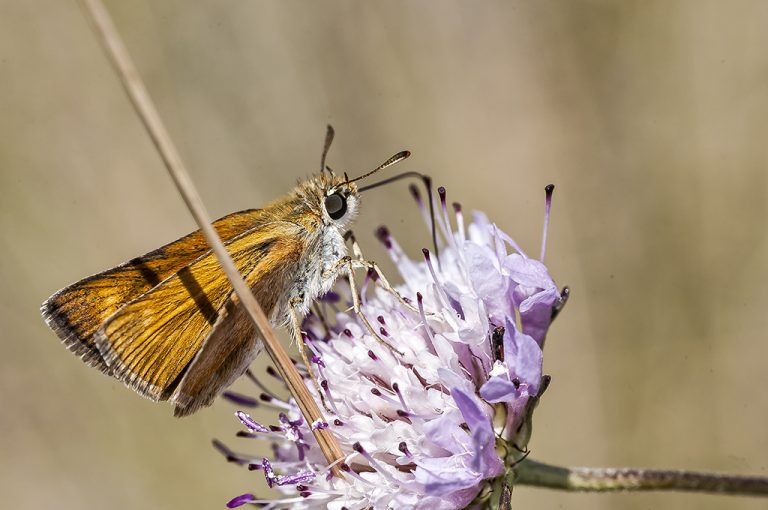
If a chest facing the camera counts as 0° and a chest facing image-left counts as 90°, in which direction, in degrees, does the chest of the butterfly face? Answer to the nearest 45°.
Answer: approximately 270°

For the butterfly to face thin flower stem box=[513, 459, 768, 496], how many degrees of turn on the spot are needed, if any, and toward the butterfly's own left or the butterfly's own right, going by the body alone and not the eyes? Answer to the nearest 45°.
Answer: approximately 45° to the butterfly's own right
